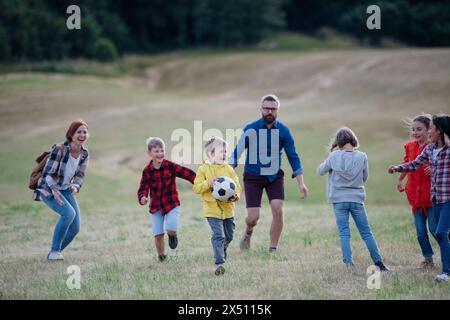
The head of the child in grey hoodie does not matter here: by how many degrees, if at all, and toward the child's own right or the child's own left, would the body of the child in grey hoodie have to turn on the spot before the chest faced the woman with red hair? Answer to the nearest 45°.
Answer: approximately 90° to the child's own left

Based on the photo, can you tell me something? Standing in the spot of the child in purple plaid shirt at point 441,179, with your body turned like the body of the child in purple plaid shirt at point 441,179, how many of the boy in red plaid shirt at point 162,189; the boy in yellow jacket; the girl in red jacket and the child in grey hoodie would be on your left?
0

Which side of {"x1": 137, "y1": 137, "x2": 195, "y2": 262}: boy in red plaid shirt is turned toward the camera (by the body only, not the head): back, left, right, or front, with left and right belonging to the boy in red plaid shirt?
front

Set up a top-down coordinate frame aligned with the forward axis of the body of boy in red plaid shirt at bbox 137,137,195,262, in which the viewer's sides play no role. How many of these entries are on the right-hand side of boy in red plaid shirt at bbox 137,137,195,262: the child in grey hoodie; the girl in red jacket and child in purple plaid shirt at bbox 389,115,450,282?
0

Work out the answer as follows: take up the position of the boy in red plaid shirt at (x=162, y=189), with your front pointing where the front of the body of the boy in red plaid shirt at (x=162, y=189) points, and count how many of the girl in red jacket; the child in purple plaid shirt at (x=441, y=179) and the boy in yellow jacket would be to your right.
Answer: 0

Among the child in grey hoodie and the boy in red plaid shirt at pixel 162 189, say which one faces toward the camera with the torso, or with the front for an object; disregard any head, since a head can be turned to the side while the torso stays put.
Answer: the boy in red plaid shirt

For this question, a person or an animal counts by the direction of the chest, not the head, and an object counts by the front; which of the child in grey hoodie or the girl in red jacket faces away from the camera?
the child in grey hoodie

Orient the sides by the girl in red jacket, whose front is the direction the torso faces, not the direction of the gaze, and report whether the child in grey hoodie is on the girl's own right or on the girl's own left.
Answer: on the girl's own right

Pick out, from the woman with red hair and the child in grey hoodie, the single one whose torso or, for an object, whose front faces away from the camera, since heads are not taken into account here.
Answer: the child in grey hoodie

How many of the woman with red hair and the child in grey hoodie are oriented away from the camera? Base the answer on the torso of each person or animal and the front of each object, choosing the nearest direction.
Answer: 1

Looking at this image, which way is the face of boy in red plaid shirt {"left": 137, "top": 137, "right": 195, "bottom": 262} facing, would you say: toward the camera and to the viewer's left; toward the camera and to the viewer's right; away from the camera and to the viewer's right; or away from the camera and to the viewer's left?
toward the camera and to the viewer's right

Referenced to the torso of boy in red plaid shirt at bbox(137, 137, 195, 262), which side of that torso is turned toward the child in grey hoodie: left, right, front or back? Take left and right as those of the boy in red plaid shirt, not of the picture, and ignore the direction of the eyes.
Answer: left

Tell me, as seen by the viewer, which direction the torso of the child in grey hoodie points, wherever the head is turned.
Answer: away from the camera

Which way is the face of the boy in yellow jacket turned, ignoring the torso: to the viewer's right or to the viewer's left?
to the viewer's right
